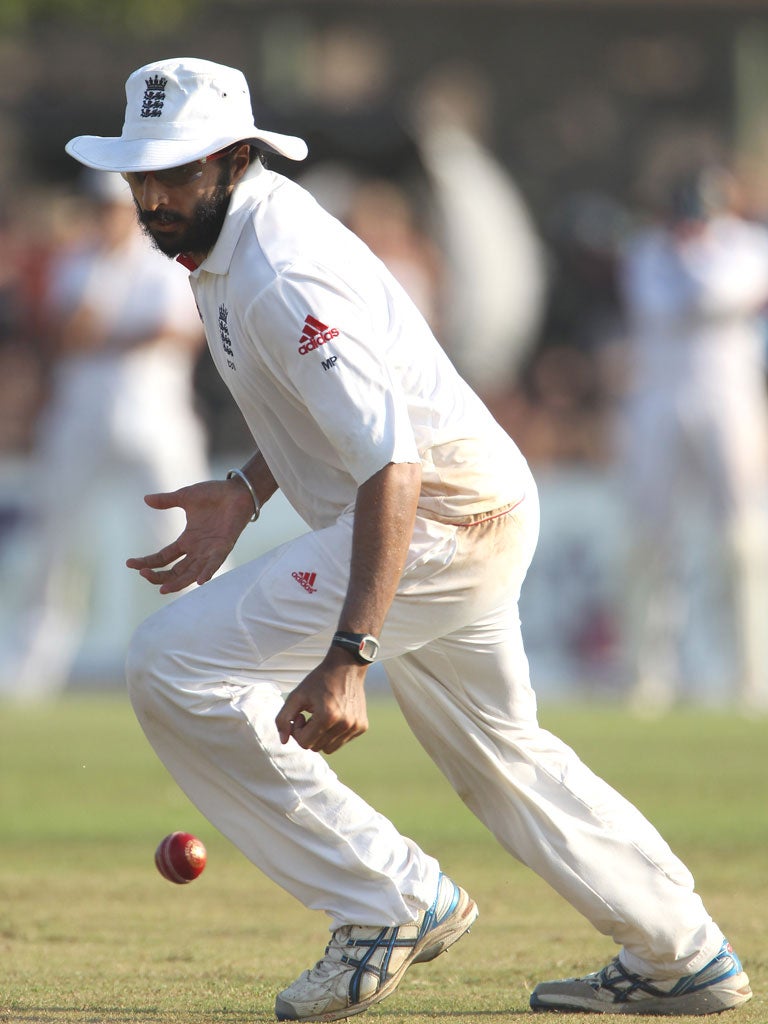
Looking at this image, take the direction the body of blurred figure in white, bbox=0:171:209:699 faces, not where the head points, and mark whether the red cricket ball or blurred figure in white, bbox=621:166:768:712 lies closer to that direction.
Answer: the red cricket ball

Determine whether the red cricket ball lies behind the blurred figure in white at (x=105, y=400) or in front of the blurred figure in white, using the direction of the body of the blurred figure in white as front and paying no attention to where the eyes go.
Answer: in front

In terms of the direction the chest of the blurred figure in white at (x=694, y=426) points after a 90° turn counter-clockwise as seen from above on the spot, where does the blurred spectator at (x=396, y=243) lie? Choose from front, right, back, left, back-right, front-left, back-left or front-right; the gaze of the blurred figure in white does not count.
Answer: back-left

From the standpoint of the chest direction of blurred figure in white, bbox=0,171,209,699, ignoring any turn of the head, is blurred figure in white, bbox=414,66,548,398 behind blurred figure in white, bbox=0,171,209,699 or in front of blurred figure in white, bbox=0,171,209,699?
behind

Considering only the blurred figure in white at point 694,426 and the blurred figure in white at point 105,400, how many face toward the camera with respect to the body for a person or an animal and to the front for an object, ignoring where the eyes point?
2

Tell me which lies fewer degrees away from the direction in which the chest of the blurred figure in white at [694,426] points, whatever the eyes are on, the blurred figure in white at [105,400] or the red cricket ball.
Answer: the red cricket ball

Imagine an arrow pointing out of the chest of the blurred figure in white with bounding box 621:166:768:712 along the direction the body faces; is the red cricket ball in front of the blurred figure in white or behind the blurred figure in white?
in front

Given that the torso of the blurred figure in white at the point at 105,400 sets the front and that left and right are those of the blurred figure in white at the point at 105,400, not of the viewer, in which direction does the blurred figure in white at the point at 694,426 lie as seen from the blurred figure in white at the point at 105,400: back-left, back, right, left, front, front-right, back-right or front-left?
left

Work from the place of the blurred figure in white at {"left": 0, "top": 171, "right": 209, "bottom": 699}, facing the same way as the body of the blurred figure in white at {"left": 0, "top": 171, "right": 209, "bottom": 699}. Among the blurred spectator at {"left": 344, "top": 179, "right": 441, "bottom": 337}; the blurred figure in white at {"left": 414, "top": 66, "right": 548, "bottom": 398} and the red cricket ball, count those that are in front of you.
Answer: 1

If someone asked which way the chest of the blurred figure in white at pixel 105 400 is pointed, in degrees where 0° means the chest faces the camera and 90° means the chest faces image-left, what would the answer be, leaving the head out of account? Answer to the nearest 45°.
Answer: approximately 0°

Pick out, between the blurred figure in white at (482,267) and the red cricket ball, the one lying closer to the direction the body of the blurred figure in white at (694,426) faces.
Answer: the red cricket ball
